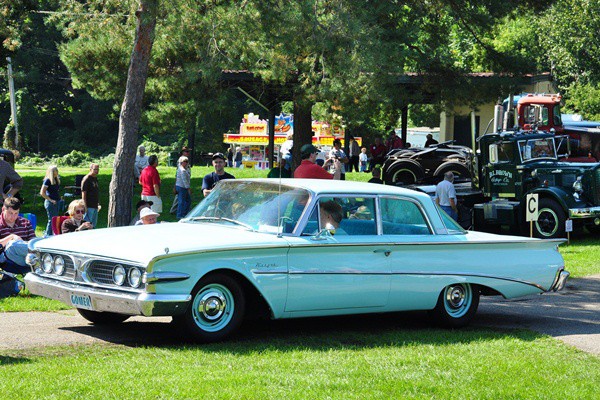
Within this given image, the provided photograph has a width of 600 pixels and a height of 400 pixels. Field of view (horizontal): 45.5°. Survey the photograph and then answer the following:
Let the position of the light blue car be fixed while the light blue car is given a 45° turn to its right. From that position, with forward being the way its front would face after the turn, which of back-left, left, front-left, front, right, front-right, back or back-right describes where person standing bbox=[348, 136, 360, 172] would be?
right

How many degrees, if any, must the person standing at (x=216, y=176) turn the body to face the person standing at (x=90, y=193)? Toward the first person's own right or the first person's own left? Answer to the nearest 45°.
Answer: approximately 135° to the first person's own right

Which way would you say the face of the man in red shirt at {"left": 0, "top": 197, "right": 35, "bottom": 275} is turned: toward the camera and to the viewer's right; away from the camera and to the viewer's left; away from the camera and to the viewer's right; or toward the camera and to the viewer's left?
toward the camera and to the viewer's right

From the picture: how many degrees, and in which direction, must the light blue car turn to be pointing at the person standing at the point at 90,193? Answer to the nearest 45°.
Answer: approximately 90° to its right

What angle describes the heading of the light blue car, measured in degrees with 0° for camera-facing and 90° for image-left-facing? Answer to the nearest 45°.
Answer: approximately 45°

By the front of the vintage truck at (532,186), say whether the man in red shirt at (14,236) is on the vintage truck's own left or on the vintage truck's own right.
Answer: on the vintage truck's own right
